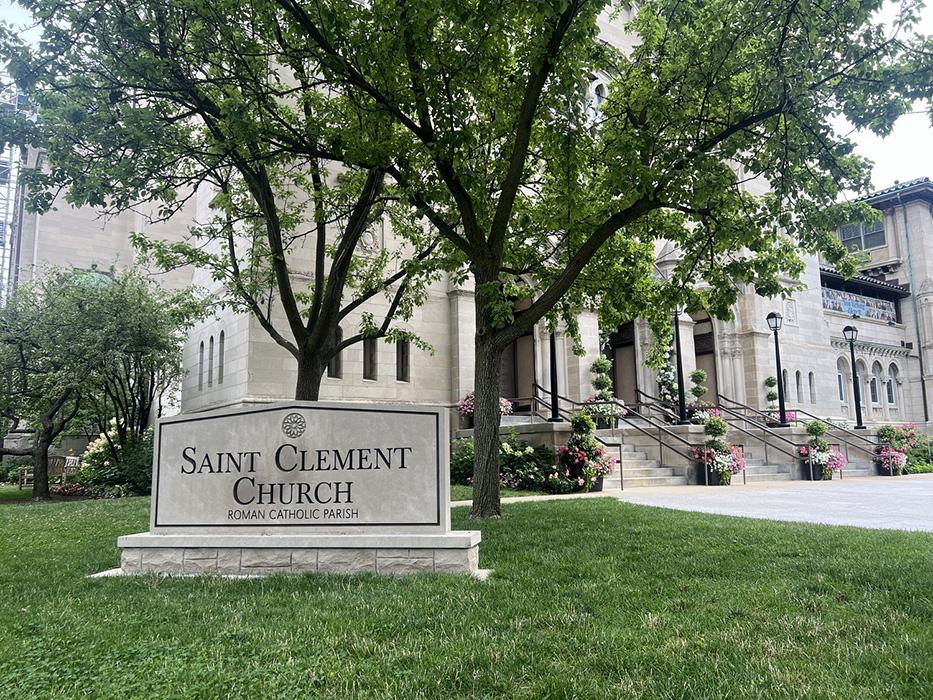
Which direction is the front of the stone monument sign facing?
toward the camera

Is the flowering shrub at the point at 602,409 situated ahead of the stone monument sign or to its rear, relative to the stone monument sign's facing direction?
to the rear

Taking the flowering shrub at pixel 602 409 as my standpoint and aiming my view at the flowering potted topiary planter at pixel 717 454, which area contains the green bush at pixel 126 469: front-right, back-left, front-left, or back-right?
back-right

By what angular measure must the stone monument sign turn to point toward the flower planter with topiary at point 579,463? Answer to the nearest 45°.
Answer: approximately 135° to its left

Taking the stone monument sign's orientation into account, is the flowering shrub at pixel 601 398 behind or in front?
behind

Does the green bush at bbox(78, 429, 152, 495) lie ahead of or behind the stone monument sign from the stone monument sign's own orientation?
behind

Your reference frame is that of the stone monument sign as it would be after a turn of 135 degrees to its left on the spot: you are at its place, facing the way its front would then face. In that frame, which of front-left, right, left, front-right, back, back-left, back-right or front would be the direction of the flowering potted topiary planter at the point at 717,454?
front

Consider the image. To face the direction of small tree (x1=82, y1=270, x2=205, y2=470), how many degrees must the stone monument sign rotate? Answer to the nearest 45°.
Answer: approximately 180°

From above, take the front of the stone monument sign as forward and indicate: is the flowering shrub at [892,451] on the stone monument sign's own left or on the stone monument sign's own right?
on the stone monument sign's own left

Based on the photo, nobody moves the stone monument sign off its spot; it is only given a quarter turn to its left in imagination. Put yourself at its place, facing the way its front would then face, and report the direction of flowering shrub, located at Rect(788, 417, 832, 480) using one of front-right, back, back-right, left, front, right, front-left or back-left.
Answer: front-left

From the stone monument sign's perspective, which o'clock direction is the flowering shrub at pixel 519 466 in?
The flowering shrub is roughly at 7 o'clock from the stone monument sign.

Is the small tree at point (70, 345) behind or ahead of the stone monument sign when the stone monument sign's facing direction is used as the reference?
behind

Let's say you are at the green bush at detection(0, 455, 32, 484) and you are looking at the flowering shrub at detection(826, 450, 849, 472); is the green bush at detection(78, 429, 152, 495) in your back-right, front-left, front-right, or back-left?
front-right

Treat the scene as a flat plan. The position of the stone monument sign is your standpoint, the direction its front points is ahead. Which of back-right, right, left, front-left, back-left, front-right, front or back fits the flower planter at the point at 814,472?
back-left
